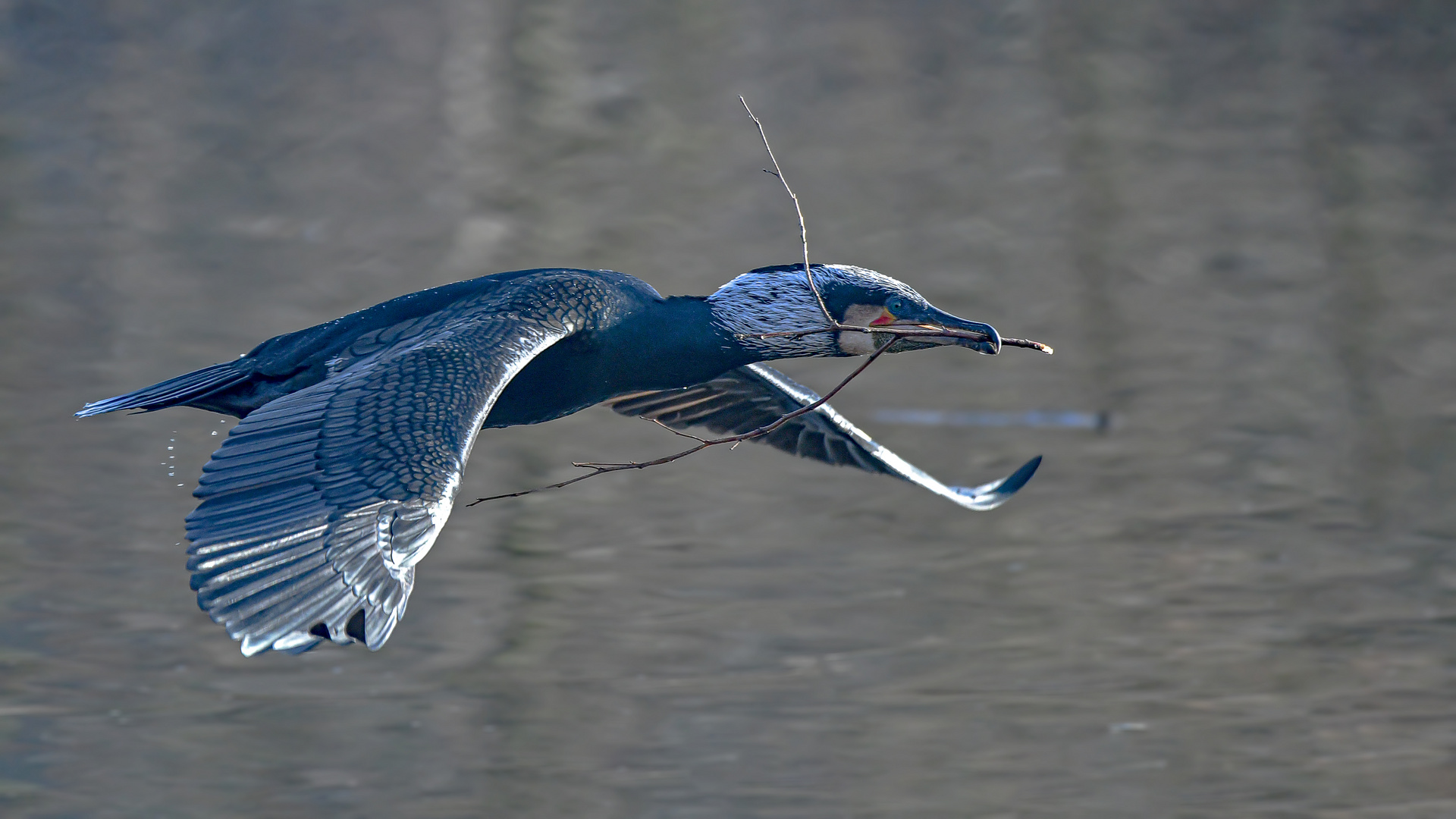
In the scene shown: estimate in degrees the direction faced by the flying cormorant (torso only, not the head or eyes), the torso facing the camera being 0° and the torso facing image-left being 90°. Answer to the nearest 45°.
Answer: approximately 270°
